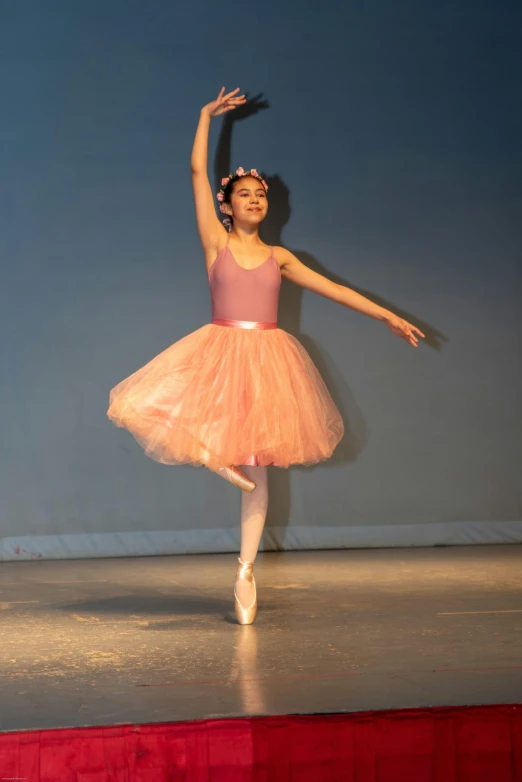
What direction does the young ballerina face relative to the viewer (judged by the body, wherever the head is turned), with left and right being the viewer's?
facing the viewer
